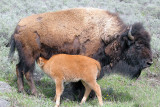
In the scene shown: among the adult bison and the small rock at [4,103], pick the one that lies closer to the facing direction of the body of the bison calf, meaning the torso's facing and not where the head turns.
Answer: the small rock

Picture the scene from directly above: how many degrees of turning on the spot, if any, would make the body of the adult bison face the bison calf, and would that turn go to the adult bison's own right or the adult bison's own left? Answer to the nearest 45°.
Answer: approximately 90° to the adult bison's own right

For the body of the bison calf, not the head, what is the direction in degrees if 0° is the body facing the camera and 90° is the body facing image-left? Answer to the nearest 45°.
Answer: approximately 90°

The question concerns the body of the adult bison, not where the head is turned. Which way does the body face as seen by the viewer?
to the viewer's right

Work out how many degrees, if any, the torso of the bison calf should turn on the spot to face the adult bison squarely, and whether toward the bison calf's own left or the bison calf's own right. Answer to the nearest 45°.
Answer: approximately 90° to the bison calf's own right

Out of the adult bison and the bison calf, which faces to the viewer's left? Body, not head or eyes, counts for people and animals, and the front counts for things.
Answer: the bison calf

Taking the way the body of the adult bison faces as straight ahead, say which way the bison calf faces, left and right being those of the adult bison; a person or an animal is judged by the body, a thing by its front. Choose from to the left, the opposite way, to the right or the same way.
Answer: the opposite way

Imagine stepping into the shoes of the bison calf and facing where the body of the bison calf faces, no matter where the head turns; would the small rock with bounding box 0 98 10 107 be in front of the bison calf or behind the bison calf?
in front
